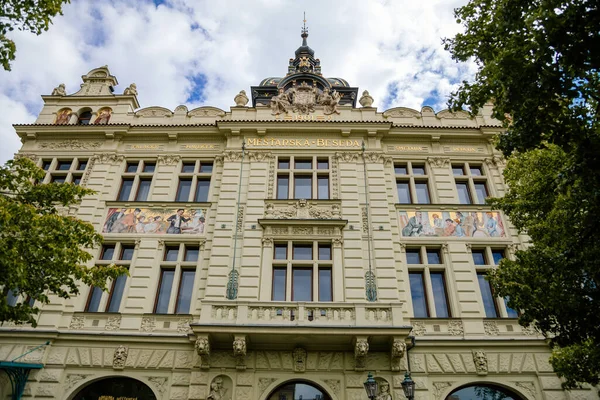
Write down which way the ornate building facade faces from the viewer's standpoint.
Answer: facing the viewer

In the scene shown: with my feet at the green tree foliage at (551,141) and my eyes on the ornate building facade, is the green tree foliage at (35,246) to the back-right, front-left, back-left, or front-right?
front-left

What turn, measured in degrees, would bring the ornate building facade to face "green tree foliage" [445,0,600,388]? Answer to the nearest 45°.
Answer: approximately 45° to its left

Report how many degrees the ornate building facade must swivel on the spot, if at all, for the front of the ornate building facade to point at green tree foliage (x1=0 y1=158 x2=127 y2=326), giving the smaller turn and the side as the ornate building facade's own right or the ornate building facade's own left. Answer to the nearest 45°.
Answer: approximately 45° to the ornate building facade's own right

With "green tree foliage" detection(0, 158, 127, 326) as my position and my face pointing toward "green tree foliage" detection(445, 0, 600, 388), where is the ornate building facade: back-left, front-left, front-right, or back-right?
front-left
